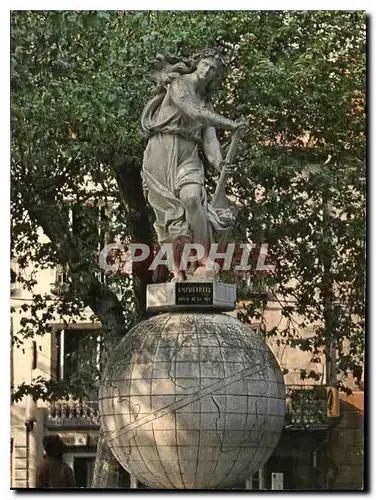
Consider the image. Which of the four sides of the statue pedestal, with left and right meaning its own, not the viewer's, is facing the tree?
back

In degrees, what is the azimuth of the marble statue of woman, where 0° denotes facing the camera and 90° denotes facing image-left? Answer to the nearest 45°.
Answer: approximately 315°
